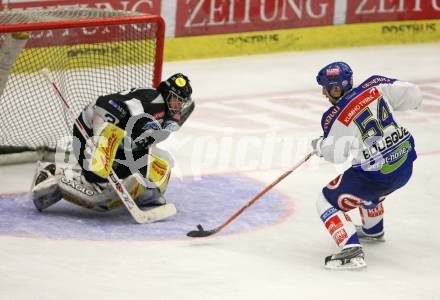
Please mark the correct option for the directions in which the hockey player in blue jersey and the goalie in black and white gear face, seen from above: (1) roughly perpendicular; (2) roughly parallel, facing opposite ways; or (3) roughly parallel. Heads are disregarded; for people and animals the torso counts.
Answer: roughly parallel, facing opposite ways

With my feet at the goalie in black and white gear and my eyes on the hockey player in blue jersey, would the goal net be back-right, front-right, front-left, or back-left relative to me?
back-left

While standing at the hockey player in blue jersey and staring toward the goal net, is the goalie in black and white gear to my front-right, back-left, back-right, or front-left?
front-left

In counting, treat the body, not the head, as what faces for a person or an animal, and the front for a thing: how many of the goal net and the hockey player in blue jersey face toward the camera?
1

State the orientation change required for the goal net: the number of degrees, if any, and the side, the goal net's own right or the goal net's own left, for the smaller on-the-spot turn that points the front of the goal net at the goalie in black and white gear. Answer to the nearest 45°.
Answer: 0° — it already faces them

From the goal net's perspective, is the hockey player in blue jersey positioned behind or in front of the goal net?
in front

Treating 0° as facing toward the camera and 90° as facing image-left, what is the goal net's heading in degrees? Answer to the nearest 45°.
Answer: approximately 0°

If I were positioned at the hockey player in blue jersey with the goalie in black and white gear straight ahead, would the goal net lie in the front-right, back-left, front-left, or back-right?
front-right

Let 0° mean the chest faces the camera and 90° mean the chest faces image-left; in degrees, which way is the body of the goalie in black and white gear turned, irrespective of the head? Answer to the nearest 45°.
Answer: approximately 315°

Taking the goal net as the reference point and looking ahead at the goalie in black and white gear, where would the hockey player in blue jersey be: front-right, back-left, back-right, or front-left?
front-left

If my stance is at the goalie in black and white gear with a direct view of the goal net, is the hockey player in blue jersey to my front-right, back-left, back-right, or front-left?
back-right

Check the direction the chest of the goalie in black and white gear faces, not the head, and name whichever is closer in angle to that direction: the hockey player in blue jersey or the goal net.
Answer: the hockey player in blue jersey

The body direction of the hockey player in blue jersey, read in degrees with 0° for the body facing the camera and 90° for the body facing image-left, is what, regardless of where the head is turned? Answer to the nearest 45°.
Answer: approximately 135°

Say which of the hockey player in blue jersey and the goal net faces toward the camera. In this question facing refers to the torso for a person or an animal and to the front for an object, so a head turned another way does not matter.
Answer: the goal net

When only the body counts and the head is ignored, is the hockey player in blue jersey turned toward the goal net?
yes

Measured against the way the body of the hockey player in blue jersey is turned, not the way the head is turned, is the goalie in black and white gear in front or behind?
in front

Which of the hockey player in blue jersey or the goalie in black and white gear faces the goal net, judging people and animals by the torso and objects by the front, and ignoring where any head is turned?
the hockey player in blue jersey
